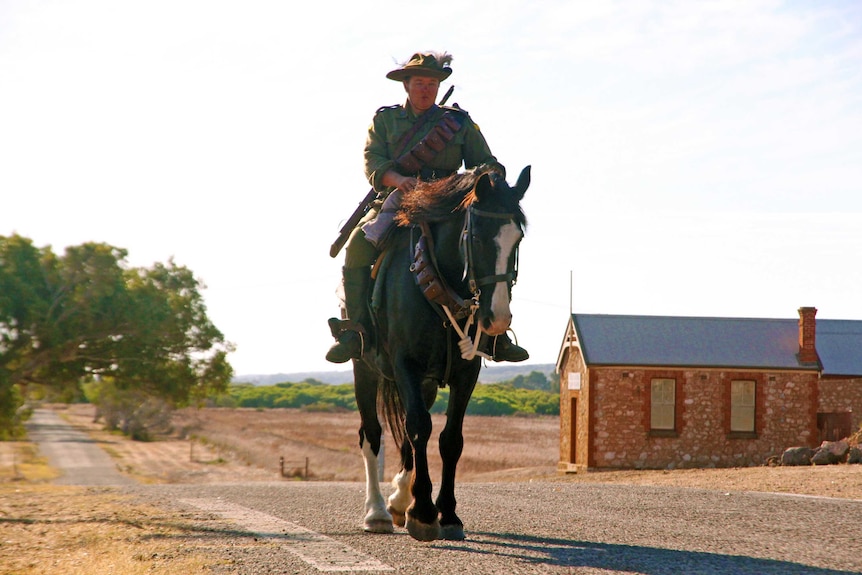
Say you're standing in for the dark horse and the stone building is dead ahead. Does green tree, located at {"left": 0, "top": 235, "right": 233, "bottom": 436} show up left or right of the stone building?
left

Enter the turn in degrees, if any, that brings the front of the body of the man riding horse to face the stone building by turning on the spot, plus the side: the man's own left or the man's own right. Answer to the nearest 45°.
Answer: approximately 180°
